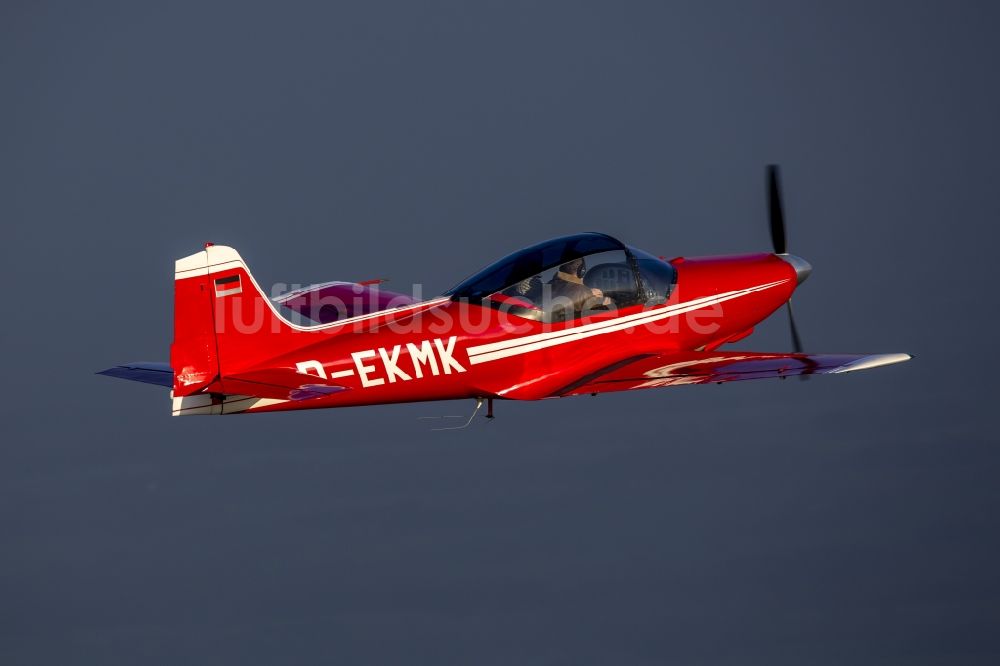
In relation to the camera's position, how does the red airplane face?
facing away from the viewer and to the right of the viewer
